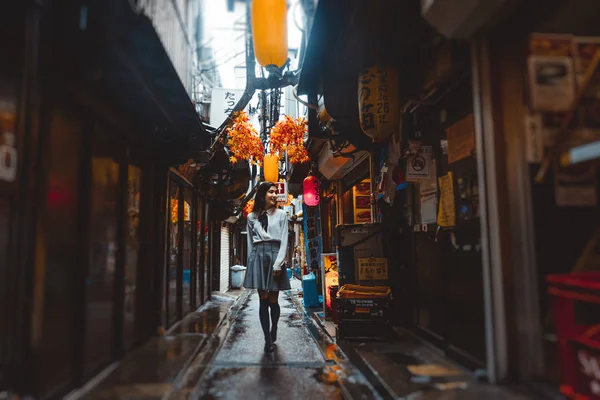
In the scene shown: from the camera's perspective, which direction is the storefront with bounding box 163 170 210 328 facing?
to the viewer's right

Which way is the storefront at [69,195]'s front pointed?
to the viewer's right

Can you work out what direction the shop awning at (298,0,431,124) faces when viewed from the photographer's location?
facing to the left of the viewer

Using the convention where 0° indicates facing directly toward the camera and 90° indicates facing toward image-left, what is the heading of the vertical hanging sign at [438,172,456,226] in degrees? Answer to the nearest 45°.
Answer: approximately 45°

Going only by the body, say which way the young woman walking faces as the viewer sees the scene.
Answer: toward the camera

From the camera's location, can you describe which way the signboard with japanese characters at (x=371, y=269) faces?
facing the viewer

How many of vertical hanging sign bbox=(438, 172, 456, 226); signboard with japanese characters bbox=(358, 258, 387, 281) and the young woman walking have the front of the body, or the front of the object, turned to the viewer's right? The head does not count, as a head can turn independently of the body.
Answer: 0

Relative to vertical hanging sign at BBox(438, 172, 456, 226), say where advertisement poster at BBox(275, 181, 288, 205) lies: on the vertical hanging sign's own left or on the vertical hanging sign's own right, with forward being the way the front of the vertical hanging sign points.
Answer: on the vertical hanging sign's own right
